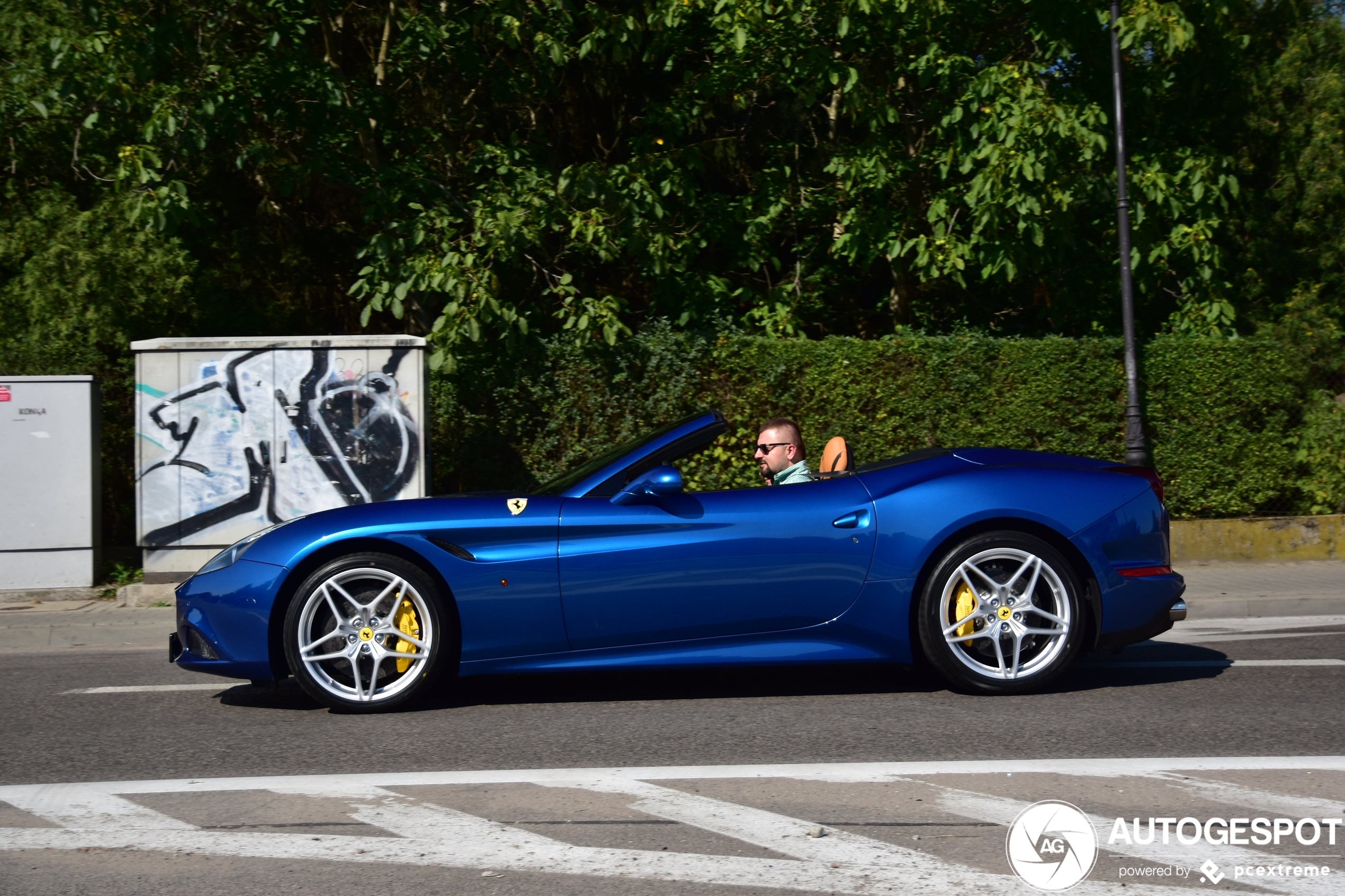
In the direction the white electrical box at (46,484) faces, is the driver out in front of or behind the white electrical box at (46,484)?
in front

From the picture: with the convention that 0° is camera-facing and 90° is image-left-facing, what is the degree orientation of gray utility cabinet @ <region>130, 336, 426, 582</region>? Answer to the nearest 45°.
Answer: approximately 0°

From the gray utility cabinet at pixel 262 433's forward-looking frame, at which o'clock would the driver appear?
The driver is roughly at 11 o'clock from the gray utility cabinet.

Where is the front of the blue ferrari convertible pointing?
to the viewer's left

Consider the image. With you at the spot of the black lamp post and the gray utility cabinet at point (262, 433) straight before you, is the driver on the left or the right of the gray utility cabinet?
left

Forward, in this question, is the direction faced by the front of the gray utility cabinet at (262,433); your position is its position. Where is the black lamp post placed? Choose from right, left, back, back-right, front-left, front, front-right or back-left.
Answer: left

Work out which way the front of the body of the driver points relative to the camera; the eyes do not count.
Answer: to the viewer's left

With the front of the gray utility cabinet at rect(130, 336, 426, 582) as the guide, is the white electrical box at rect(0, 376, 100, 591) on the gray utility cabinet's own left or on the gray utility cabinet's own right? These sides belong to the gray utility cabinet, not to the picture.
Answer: on the gray utility cabinet's own right

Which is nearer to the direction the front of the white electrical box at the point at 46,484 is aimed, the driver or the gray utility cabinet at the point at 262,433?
the driver
